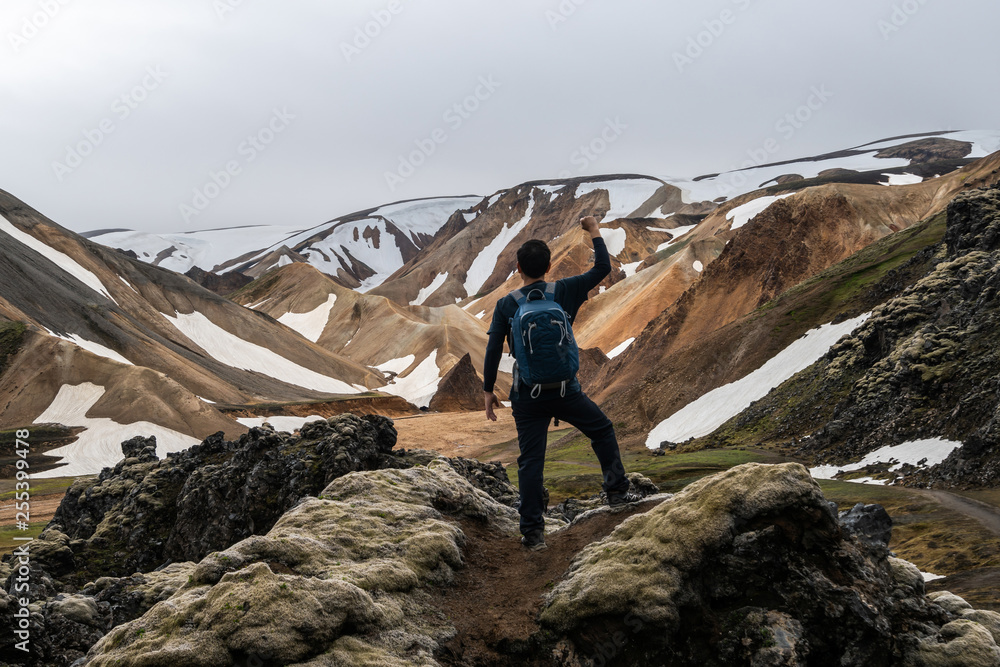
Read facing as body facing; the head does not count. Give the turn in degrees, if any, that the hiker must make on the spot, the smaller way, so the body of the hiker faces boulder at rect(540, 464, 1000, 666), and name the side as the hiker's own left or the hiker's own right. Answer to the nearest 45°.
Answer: approximately 135° to the hiker's own right

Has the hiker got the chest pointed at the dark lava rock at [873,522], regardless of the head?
no

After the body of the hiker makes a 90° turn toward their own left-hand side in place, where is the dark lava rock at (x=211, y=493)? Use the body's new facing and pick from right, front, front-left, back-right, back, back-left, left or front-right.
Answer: front-right

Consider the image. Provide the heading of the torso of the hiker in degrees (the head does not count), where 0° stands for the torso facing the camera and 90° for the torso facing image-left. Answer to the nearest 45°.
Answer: approximately 180°

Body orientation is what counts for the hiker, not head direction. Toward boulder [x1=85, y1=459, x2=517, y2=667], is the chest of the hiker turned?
no
